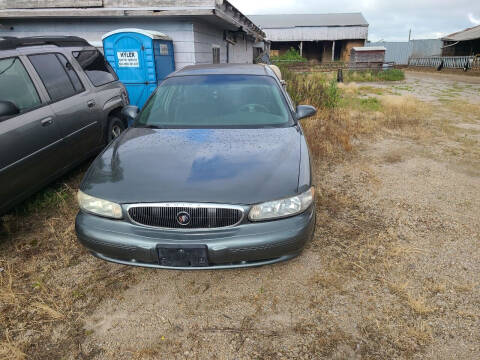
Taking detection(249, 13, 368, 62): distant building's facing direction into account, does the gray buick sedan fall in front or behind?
in front

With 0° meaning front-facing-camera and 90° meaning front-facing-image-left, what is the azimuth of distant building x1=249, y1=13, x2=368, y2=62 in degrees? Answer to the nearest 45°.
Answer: approximately 0°

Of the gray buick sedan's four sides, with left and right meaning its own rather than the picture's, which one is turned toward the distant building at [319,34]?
back

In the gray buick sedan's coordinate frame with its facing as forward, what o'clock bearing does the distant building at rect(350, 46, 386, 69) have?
The distant building is roughly at 7 o'clock from the gray buick sedan.

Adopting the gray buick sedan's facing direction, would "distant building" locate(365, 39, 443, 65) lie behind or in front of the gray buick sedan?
behind

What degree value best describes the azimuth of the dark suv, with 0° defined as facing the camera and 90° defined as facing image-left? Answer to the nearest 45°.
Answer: approximately 45°

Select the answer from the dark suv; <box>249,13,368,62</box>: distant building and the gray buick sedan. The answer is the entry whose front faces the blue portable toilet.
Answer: the distant building

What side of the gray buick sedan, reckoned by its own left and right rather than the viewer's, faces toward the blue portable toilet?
back

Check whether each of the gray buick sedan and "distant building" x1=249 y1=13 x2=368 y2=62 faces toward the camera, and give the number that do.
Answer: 2

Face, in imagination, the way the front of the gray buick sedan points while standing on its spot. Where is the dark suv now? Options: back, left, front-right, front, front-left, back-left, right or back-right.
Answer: back-right
